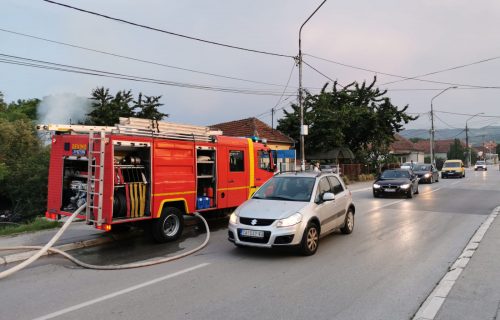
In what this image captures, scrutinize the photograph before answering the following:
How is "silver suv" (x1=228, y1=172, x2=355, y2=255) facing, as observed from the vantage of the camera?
facing the viewer and to the left of the viewer

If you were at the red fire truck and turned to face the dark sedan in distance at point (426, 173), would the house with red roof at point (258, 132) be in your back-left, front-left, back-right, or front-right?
front-left

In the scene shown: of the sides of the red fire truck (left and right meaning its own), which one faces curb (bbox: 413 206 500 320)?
right

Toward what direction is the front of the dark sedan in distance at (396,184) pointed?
toward the camera

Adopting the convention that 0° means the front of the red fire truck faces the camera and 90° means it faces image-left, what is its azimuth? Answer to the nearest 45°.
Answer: approximately 225°

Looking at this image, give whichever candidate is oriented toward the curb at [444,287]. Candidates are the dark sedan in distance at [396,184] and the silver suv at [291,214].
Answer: the dark sedan in distance

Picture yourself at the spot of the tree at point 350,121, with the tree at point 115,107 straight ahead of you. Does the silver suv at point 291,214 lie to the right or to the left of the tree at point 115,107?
left

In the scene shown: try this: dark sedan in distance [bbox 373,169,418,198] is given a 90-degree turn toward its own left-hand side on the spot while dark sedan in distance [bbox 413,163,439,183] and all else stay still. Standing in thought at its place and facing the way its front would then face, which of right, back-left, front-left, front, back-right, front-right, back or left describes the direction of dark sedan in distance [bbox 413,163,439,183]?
left

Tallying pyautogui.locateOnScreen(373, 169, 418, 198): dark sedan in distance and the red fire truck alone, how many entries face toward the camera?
1

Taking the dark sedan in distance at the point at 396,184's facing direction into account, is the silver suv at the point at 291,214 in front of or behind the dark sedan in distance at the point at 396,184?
in front
